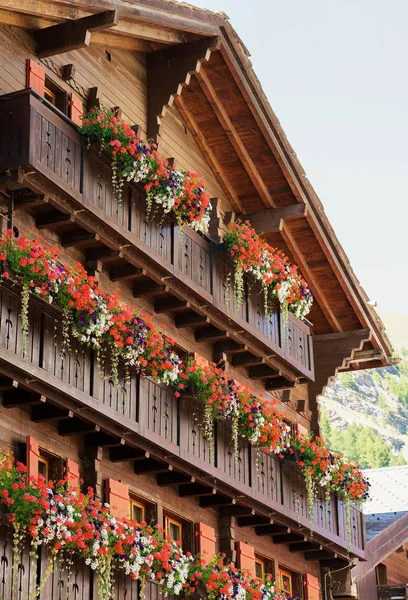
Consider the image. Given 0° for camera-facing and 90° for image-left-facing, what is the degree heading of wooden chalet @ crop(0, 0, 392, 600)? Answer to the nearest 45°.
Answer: approximately 315°
